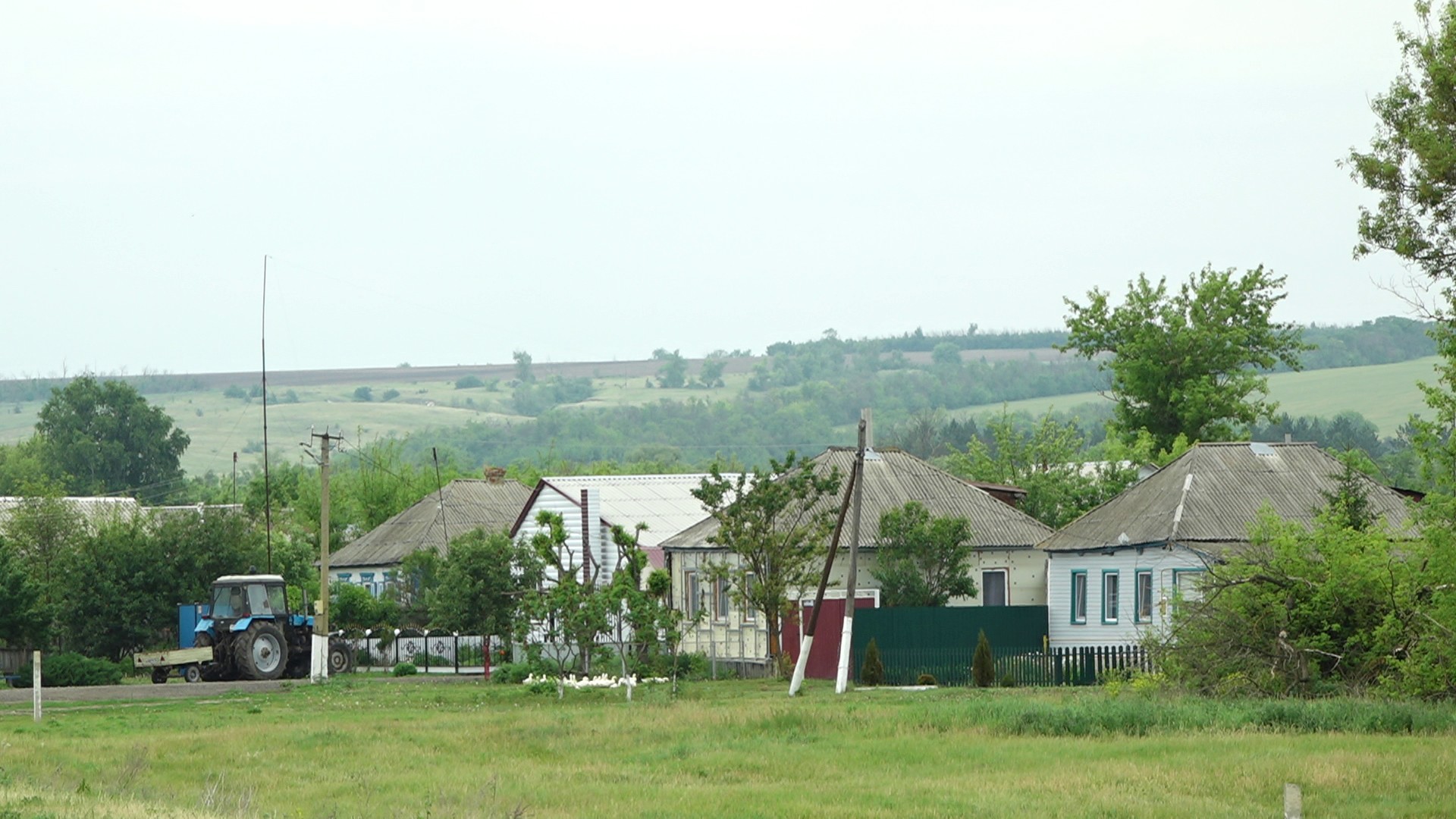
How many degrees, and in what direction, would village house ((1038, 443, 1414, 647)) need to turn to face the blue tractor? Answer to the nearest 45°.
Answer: approximately 45° to its right

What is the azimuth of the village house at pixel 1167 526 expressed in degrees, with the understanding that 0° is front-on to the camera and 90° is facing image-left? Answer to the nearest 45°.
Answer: approximately 45°

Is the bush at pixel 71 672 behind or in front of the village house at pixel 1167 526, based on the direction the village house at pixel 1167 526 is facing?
in front

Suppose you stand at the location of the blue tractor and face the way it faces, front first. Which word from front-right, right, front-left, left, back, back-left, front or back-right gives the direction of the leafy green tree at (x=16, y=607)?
back-left

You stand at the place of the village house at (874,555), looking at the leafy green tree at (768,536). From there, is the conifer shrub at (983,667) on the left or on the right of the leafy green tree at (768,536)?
left

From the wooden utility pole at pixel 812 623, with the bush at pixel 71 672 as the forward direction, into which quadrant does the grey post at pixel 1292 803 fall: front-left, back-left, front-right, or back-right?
back-left

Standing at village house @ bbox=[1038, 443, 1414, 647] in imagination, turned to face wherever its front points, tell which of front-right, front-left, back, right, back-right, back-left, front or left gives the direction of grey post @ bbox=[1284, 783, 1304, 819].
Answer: front-left

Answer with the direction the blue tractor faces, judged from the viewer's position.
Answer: facing away from the viewer and to the right of the viewer
